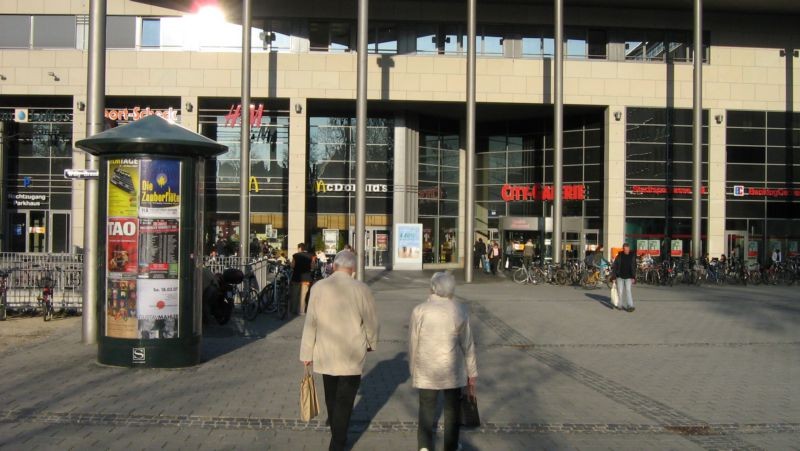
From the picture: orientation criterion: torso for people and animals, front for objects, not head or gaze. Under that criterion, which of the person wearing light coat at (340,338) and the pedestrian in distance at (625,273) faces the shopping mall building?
the person wearing light coat

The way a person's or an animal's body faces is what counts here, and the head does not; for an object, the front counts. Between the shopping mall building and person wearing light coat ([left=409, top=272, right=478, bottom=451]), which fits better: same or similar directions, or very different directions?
very different directions

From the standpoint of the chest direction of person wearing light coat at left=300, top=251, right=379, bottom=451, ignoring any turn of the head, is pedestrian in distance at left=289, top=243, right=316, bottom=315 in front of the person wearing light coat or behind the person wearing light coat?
in front

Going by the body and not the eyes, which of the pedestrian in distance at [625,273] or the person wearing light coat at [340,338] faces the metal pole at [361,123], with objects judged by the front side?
the person wearing light coat

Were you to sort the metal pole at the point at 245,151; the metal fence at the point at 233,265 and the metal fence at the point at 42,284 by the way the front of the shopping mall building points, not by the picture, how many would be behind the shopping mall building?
0

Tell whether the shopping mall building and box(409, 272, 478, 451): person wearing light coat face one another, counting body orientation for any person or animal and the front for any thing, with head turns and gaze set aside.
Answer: yes

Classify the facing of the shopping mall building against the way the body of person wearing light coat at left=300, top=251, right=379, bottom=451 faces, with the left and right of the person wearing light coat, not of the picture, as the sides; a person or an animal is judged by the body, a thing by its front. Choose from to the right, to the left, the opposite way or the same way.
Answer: the opposite way

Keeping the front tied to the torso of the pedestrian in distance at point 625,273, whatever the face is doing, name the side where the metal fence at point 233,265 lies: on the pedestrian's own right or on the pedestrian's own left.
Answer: on the pedestrian's own right

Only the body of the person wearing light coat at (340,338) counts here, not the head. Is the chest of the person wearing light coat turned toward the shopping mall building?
yes

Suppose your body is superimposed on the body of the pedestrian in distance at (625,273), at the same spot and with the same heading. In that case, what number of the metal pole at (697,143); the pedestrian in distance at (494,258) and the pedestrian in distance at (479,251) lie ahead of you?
0

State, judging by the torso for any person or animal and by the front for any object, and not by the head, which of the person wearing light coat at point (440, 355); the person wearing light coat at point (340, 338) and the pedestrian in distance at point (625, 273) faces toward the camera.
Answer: the pedestrian in distance

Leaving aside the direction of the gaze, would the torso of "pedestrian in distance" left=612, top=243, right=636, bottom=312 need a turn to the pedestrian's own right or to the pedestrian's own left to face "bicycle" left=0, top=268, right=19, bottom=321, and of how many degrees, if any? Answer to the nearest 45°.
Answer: approximately 45° to the pedestrian's own right

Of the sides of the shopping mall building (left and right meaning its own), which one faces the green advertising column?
front

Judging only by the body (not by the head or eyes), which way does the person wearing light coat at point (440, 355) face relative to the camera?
away from the camera

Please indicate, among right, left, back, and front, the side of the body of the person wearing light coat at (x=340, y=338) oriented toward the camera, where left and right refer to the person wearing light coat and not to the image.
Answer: back

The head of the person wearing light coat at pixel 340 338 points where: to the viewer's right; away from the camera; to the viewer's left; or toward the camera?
away from the camera

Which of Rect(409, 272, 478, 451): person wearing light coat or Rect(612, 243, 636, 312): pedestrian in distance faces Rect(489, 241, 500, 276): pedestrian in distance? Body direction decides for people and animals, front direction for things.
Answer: the person wearing light coat

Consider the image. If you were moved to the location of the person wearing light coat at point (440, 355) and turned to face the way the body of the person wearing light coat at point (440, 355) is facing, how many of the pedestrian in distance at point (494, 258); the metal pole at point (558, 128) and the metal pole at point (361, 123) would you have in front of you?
3

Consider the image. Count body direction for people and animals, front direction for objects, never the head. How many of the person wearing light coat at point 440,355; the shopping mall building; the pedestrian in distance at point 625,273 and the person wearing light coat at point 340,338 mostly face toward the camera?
2

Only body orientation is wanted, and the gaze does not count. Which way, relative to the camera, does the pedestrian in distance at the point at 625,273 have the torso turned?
toward the camera

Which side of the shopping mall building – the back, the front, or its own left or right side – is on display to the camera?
front
